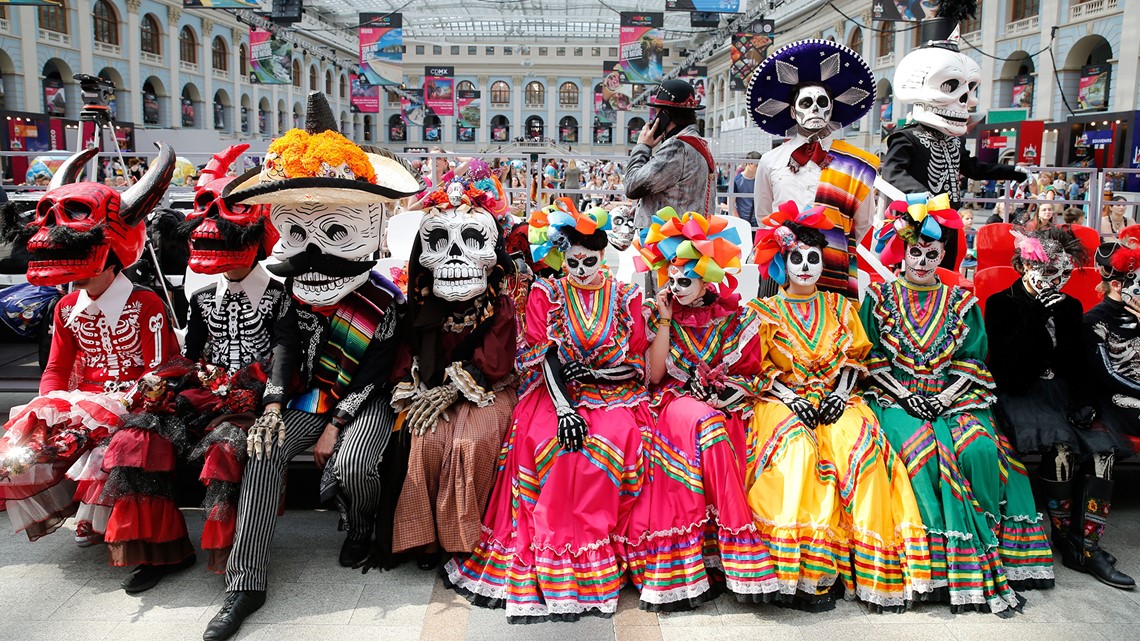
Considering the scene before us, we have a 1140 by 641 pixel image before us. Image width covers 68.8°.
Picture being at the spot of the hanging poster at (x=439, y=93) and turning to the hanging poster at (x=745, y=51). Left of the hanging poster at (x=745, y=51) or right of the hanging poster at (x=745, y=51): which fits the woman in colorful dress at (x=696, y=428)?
right

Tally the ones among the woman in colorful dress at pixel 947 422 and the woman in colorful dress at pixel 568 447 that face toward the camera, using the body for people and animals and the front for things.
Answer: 2

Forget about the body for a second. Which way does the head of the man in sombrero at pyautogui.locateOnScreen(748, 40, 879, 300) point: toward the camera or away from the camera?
toward the camera

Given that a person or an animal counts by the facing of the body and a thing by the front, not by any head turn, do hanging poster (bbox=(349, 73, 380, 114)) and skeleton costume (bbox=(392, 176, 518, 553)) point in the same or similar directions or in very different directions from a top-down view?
same or similar directions

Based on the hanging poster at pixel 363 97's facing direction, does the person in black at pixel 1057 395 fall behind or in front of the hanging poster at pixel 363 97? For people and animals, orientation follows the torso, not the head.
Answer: in front

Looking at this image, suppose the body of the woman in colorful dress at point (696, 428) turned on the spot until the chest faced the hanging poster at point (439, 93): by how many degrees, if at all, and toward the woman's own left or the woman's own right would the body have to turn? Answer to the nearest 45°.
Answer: approximately 180°

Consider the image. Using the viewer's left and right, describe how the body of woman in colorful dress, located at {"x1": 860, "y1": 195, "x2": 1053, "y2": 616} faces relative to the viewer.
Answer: facing the viewer

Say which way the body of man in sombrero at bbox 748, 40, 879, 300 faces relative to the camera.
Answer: toward the camera

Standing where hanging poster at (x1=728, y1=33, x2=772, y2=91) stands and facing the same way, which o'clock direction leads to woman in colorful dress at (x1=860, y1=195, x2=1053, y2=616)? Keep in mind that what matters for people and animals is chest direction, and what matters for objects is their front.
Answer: The woman in colorful dress is roughly at 12 o'clock from the hanging poster.

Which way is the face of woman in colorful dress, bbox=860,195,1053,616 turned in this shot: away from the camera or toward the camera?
toward the camera

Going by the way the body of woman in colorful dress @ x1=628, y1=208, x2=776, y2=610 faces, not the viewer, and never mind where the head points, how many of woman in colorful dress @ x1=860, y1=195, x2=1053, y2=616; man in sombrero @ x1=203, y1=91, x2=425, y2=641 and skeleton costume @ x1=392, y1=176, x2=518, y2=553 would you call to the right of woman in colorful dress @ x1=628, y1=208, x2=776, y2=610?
2

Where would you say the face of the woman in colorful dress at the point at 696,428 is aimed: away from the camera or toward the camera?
toward the camera

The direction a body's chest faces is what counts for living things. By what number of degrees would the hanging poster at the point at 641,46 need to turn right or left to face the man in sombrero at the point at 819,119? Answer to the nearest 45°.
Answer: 0° — it already faces them

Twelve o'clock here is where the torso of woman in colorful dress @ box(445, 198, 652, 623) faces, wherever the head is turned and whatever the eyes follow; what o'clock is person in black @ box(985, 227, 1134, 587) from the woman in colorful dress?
The person in black is roughly at 9 o'clock from the woman in colorful dress.

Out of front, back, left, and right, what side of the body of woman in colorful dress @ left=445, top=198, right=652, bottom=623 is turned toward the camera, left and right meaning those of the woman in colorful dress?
front

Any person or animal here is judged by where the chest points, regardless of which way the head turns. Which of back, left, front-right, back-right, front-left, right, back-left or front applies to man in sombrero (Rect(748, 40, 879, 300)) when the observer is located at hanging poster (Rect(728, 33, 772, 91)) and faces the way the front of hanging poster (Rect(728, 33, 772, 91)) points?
front

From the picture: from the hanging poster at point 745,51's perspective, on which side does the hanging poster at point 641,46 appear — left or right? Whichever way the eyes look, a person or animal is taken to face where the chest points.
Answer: on its right
